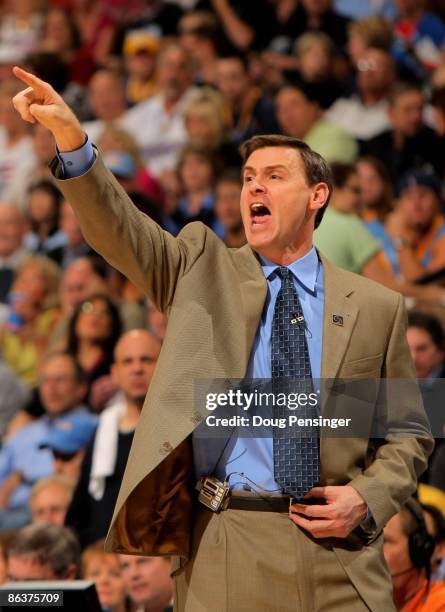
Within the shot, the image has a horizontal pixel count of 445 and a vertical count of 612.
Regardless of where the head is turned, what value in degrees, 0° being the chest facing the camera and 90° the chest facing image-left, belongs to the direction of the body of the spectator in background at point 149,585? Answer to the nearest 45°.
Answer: approximately 45°
